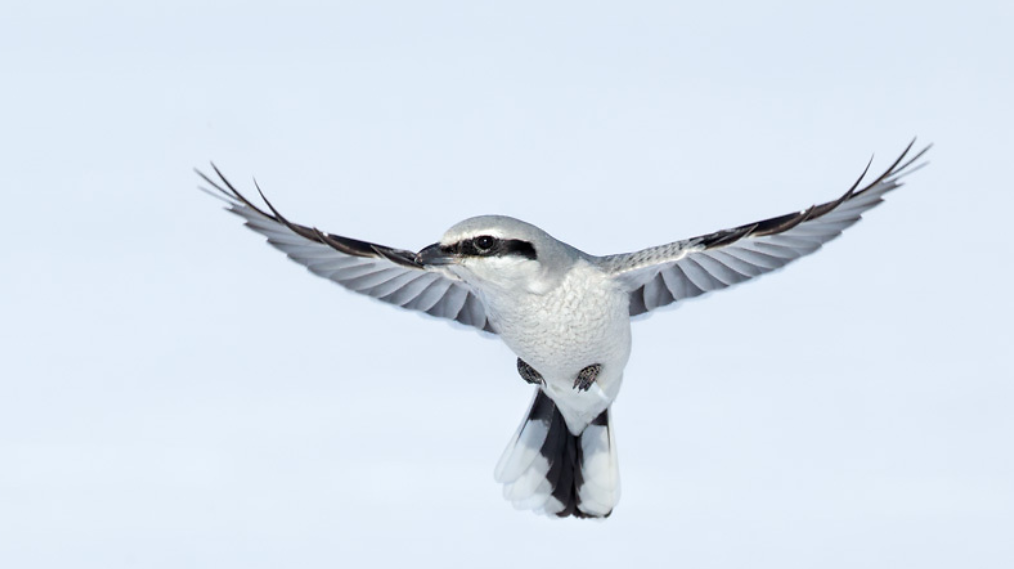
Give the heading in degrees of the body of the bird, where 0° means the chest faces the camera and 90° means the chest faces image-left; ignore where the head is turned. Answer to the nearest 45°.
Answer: approximately 0°
